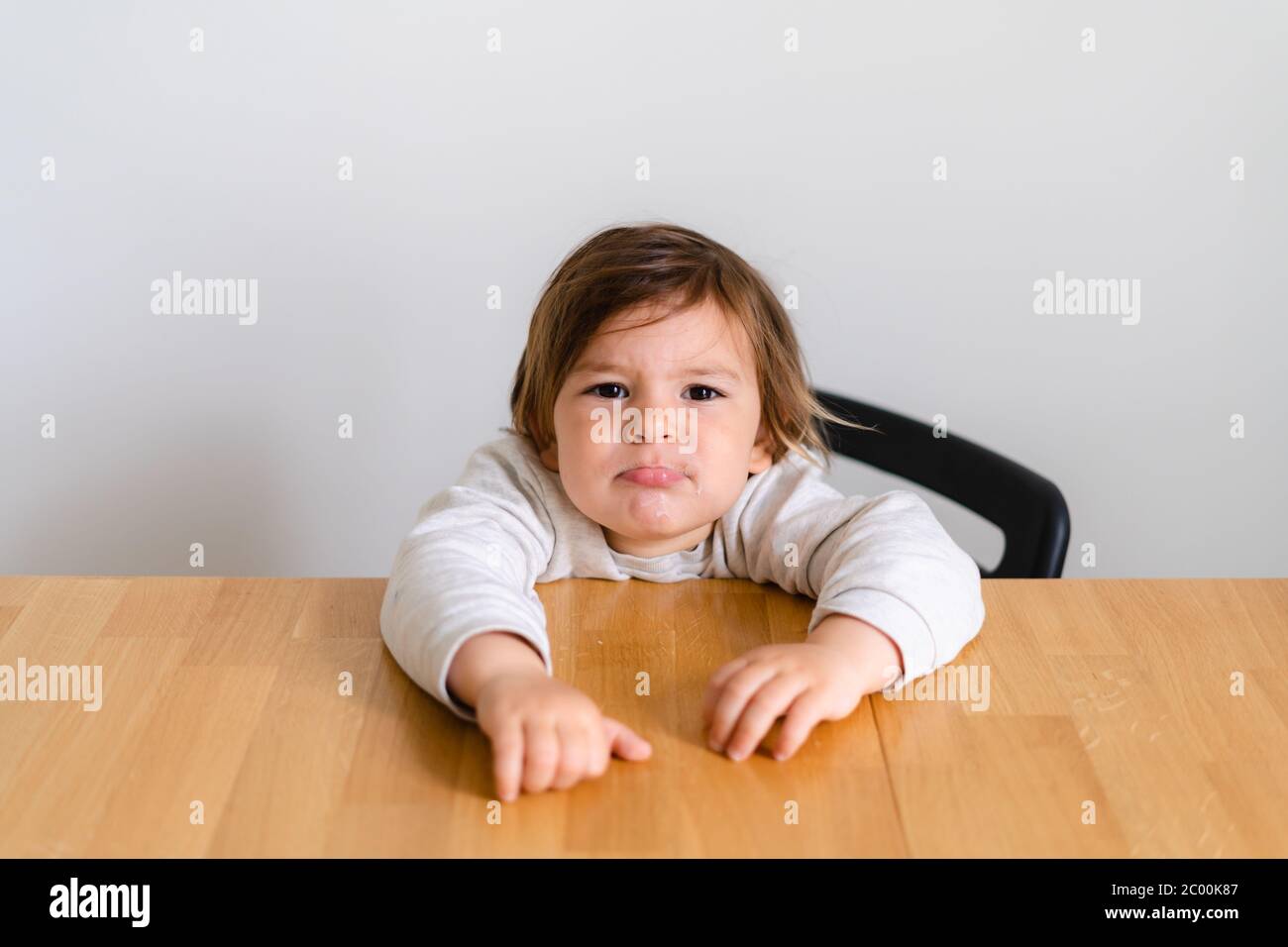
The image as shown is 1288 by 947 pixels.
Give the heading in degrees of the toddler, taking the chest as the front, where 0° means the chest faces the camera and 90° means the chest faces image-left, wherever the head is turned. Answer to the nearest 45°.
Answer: approximately 0°
